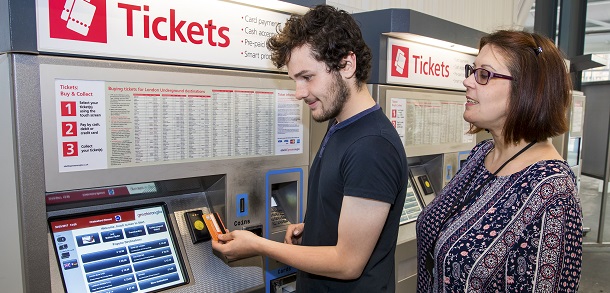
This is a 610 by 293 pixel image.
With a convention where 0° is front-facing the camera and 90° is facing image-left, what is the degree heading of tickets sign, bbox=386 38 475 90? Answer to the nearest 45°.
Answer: approximately 315°

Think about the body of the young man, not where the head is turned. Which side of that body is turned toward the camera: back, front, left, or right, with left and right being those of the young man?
left

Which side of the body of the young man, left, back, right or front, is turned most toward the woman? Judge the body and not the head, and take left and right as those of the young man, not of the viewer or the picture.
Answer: back

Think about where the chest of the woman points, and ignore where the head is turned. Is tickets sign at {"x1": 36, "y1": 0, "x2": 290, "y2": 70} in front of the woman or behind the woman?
in front

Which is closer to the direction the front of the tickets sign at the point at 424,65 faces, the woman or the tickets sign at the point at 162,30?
the woman

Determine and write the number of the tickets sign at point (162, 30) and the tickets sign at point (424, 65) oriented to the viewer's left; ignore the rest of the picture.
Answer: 0

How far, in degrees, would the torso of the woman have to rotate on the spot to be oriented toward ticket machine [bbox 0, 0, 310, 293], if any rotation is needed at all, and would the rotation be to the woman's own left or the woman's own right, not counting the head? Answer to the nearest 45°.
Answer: approximately 45° to the woman's own right

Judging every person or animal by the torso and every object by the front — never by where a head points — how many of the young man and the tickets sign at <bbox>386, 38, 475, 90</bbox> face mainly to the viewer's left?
1

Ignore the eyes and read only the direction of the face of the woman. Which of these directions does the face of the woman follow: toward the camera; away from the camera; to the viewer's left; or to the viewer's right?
to the viewer's left

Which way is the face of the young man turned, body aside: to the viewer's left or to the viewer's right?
to the viewer's left

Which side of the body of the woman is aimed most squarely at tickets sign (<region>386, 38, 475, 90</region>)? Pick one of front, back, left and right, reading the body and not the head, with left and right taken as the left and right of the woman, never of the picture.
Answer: right

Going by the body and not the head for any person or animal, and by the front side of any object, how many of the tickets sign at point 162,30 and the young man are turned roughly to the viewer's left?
1

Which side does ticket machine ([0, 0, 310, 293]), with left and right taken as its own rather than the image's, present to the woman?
front

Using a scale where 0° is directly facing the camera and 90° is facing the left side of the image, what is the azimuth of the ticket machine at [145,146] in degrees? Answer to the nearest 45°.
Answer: approximately 315°

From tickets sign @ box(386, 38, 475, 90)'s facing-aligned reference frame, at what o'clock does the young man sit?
The young man is roughly at 2 o'clock from the tickets sign.

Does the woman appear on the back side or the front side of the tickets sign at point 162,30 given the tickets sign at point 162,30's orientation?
on the front side

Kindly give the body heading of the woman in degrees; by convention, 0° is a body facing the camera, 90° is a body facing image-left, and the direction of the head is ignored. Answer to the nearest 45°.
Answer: approximately 45°
